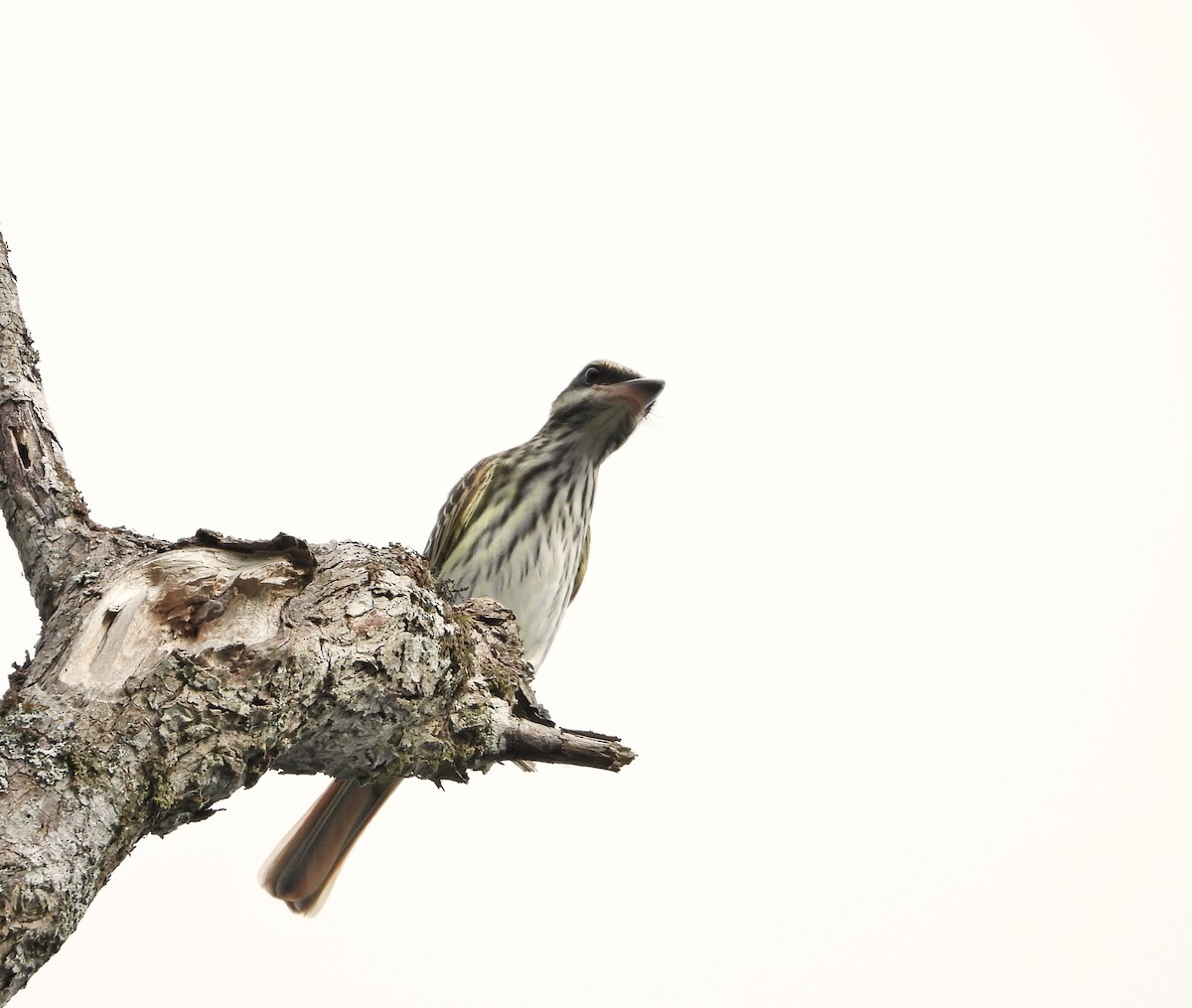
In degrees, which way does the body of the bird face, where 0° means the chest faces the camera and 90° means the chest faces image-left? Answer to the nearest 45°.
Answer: approximately 315°
